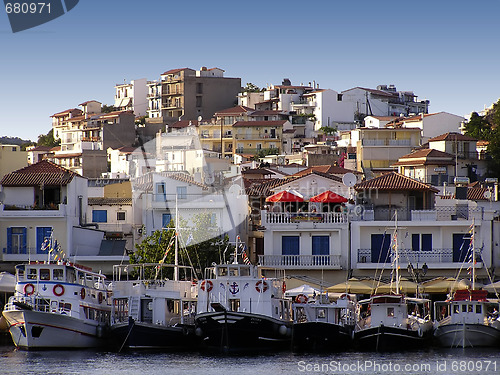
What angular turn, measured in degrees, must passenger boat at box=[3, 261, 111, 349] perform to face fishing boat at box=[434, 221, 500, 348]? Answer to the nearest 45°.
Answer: approximately 135° to its left

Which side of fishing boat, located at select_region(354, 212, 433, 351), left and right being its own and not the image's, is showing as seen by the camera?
front

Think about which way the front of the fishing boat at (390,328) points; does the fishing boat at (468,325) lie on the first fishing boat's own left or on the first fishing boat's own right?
on the first fishing boat's own left

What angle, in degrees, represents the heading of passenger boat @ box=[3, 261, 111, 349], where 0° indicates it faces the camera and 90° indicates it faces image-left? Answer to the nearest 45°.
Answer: approximately 45°

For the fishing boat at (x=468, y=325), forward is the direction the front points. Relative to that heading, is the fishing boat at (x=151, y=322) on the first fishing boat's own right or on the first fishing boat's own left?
on the first fishing boat's own right

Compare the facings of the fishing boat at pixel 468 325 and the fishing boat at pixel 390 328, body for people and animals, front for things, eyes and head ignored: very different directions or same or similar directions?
same or similar directions

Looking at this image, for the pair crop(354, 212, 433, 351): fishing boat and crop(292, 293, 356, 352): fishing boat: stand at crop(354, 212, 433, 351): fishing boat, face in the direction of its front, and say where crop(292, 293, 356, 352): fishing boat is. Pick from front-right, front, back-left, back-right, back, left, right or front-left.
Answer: right

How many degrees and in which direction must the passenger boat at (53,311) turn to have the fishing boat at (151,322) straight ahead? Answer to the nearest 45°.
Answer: approximately 135° to its left

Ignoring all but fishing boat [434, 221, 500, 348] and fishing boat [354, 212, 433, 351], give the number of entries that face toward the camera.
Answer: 2
